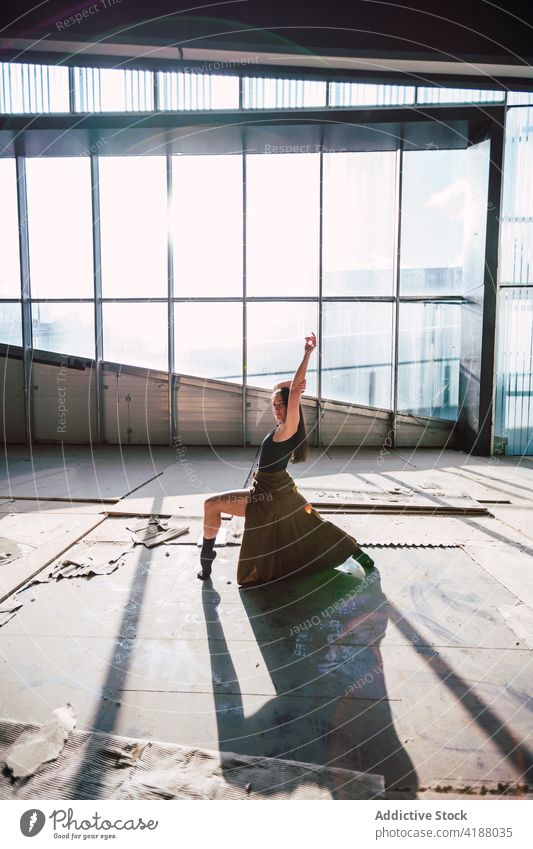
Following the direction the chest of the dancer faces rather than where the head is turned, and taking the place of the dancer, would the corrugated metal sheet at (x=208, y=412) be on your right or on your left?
on your right

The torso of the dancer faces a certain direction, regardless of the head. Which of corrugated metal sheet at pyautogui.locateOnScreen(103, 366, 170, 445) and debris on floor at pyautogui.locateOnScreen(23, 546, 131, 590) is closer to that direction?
the debris on floor

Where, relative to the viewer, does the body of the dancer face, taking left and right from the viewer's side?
facing to the left of the viewer

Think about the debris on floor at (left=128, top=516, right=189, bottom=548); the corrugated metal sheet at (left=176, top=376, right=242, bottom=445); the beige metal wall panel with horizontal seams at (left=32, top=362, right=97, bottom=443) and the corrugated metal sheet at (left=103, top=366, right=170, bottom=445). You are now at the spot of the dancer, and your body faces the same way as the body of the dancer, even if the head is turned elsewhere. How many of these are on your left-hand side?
0

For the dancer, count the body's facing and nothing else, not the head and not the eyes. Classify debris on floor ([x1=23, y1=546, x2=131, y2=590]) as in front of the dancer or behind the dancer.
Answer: in front

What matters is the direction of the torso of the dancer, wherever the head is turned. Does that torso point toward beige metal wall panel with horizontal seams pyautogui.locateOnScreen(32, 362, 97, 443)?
no

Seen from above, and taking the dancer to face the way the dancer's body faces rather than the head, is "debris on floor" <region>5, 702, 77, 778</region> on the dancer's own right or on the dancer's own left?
on the dancer's own left

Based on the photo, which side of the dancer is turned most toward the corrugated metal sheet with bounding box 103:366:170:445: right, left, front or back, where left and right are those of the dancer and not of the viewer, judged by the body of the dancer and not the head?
right
